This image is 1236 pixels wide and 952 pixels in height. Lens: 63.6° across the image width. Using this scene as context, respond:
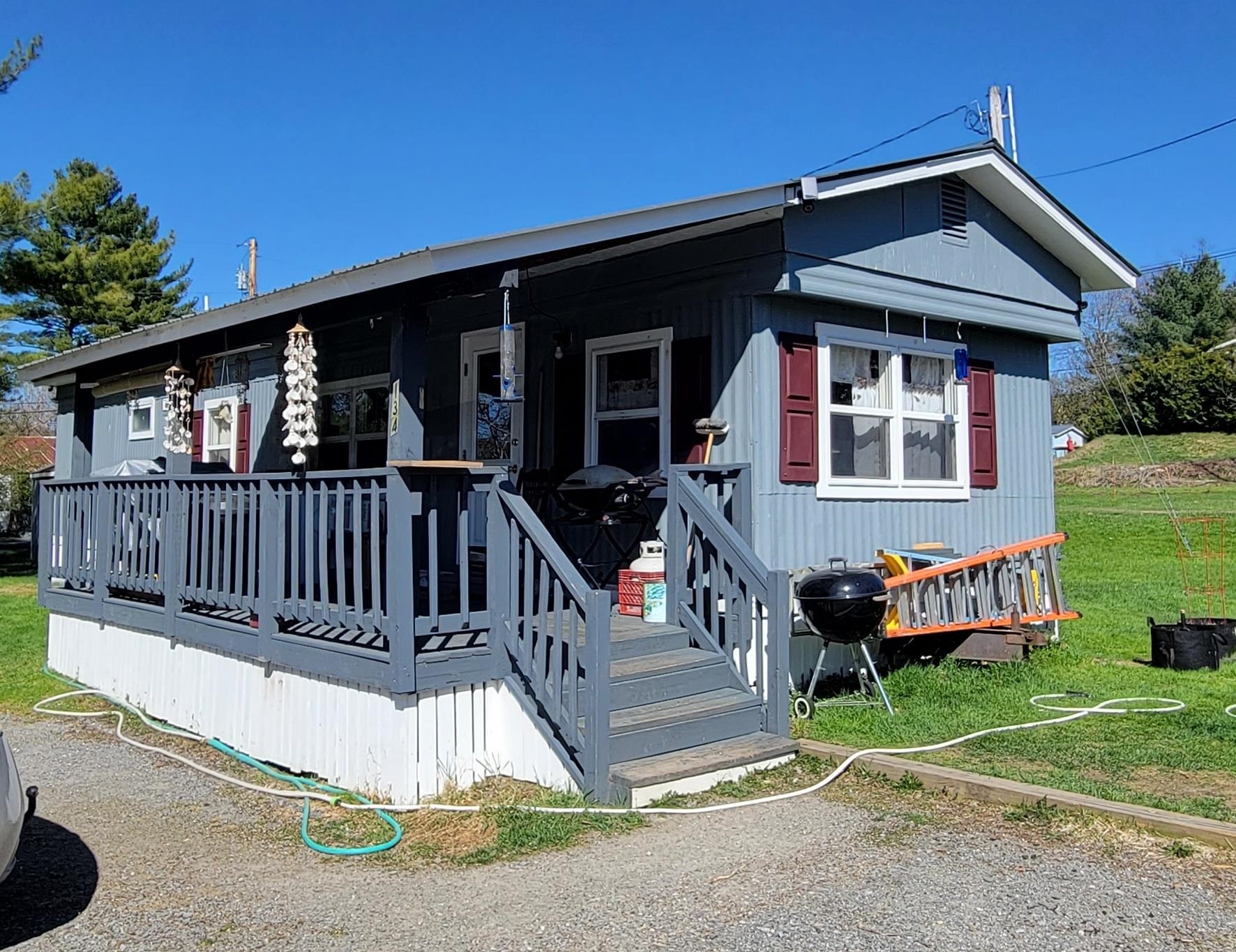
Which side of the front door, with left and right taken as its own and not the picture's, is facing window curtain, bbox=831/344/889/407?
left

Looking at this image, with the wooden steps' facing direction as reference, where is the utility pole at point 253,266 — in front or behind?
behind

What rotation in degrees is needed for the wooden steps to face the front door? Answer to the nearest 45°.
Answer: approximately 180°

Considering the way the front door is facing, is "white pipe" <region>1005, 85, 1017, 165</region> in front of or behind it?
behind

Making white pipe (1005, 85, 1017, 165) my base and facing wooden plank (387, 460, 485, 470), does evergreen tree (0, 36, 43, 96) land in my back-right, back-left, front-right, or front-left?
front-right

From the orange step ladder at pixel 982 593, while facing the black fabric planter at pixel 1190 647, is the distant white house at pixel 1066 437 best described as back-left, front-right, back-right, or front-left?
front-left

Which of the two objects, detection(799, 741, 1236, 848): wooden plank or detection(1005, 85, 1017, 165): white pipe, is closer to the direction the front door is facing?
the wooden plank

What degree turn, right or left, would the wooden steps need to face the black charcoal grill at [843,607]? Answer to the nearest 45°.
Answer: approximately 90° to its left

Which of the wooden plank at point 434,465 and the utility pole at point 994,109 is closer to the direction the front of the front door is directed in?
the wooden plank

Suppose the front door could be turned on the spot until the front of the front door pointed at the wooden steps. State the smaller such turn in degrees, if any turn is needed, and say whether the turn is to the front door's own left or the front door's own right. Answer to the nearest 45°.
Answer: approximately 45° to the front door's own left

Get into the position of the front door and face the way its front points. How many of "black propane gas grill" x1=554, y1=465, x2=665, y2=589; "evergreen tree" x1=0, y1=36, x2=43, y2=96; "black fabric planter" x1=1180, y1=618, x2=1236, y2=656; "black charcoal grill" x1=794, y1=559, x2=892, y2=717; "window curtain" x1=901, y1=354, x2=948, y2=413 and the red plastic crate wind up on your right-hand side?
1

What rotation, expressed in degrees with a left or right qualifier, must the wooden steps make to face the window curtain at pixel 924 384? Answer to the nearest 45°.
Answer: approximately 90° to its left

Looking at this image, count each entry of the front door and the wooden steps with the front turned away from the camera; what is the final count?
0

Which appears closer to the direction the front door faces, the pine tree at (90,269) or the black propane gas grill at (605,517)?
the black propane gas grill

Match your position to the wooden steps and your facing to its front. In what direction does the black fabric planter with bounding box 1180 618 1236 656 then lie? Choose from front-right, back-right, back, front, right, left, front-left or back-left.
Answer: left
